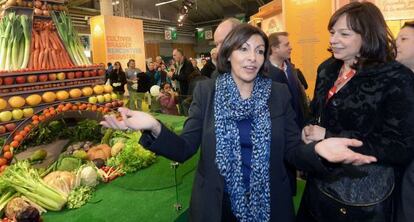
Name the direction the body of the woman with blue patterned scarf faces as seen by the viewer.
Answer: toward the camera

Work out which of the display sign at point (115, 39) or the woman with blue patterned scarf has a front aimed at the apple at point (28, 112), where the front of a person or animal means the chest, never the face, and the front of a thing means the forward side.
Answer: the display sign

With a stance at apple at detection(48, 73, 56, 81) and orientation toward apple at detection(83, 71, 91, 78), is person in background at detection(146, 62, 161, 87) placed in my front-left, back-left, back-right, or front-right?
front-left

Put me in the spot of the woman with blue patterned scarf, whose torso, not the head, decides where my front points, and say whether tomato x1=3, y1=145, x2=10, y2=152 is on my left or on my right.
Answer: on my right

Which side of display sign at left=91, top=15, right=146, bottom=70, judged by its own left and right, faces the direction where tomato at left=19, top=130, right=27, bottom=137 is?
front

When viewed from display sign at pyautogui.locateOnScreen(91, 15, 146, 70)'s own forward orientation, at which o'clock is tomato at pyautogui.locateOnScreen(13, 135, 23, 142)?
The tomato is roughly at 12 o'clock from the display sign.

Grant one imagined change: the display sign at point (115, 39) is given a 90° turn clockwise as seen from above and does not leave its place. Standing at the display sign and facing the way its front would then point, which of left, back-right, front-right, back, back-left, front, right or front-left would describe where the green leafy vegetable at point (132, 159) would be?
left

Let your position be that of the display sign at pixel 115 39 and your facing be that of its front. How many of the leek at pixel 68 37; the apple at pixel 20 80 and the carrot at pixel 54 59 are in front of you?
3

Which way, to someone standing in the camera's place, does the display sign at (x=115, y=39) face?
facing the viewer

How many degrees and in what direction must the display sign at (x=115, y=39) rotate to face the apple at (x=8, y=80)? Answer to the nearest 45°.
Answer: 0° — it already faces it

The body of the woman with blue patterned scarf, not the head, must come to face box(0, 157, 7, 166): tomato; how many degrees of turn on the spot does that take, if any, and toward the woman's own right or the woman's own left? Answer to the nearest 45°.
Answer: approximately 135° to the woman's own right

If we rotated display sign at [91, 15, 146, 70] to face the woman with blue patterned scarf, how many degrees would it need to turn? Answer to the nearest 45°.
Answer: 0° — it already faces them

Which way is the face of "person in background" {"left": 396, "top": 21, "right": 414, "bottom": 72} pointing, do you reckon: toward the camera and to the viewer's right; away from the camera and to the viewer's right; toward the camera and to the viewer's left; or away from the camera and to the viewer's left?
toward the camera and to the viewer's left

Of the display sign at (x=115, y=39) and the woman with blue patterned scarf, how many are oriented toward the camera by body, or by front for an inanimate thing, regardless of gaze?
2

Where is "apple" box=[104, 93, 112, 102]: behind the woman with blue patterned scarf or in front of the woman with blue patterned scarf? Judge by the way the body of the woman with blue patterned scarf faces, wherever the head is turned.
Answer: behind
